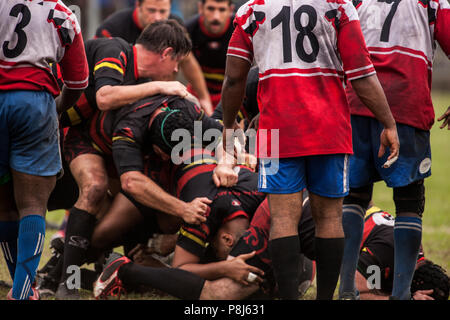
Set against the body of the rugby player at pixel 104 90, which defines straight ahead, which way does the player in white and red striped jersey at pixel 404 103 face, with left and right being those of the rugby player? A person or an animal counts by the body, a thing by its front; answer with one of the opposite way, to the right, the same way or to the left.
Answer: to the left

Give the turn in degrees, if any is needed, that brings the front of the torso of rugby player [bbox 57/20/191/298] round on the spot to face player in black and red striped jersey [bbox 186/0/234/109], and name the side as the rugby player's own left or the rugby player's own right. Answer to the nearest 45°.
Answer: approximately 90° to the rugby player's own left

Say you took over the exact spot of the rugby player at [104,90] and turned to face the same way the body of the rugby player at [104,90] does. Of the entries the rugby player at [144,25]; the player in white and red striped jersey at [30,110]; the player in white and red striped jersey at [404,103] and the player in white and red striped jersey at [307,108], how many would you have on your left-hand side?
1

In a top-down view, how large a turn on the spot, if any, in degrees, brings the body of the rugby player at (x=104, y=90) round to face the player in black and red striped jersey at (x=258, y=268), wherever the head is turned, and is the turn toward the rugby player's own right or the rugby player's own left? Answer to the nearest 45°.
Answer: approximately 45° to the rugby player's own right

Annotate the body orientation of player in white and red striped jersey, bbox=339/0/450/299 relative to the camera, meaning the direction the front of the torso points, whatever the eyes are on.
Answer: away from the camera

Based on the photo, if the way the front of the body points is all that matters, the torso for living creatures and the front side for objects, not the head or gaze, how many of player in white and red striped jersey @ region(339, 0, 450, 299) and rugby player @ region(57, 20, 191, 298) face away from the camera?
1

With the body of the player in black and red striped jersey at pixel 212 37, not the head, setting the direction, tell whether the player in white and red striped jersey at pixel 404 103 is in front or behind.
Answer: in front

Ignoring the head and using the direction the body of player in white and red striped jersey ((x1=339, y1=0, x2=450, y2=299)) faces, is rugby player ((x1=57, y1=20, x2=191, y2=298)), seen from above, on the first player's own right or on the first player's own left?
on the first player's own left

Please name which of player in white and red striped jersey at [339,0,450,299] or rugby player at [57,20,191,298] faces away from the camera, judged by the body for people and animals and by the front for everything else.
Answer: the player in white and red striped jersey

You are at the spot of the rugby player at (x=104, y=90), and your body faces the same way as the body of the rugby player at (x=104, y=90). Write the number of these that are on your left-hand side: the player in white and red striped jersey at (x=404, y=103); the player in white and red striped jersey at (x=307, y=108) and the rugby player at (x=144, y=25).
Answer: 1

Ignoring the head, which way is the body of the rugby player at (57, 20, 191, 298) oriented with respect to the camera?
to the viewer's right

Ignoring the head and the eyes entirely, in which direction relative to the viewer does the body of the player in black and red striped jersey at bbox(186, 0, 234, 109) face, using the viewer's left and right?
facing the viewer

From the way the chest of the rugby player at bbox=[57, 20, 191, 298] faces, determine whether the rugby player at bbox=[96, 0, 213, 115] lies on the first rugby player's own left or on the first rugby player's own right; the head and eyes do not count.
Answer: on the first rugby player's own left

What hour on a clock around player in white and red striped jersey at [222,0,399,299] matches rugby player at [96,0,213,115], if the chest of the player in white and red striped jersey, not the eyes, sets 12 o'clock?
The rugby player is roughly at 11 o'clock from the player in white and red striped jersey.

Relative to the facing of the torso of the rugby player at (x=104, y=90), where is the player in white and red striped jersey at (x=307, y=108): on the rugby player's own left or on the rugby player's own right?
on the rugby player's own right

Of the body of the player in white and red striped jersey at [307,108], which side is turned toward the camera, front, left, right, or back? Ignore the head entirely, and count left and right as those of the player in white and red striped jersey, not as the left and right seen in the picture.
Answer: back

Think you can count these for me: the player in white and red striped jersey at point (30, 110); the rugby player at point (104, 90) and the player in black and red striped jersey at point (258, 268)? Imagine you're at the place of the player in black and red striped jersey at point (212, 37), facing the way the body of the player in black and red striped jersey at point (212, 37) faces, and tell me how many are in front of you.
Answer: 3
